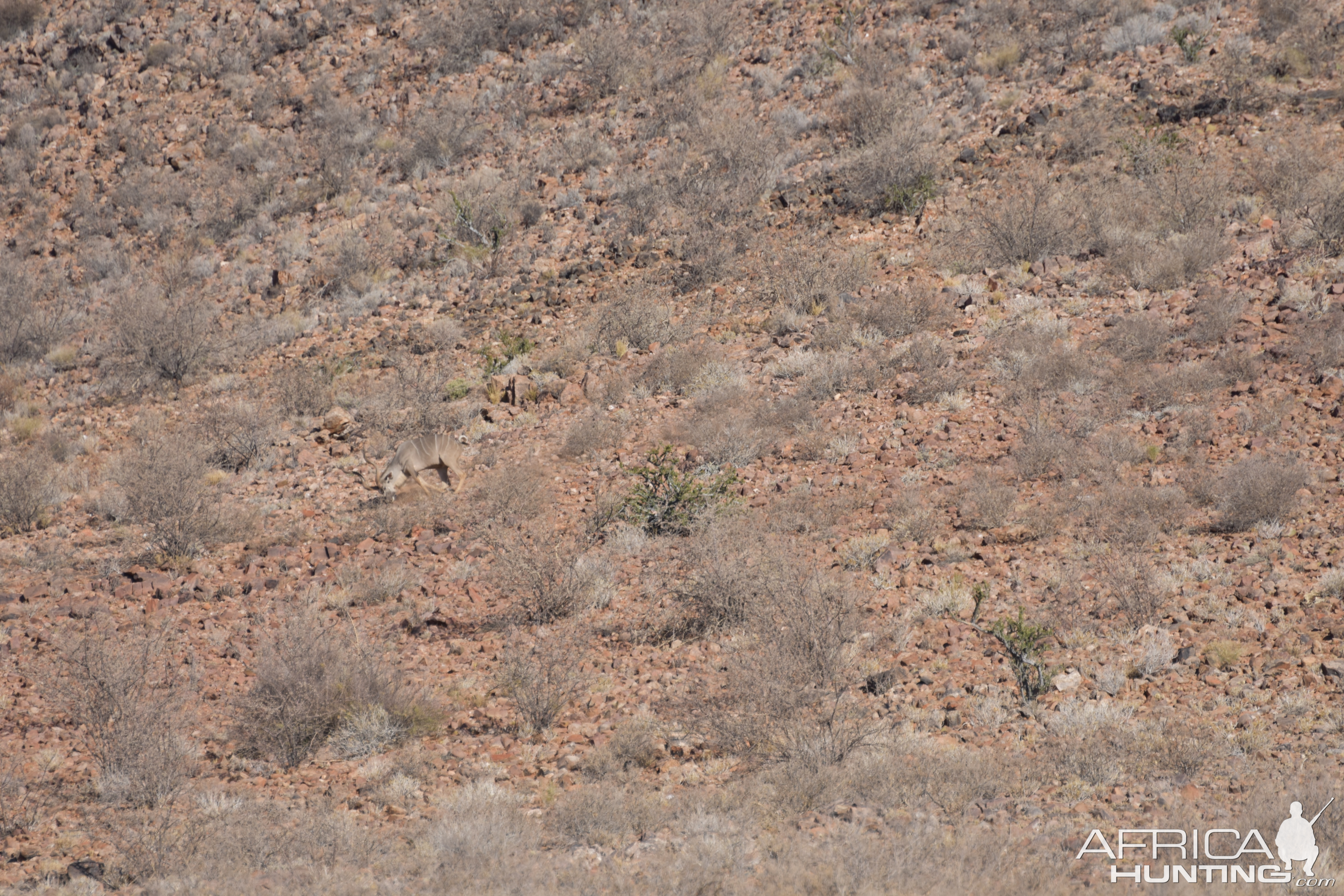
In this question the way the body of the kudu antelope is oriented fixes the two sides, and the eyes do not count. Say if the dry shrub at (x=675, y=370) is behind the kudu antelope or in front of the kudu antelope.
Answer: behind

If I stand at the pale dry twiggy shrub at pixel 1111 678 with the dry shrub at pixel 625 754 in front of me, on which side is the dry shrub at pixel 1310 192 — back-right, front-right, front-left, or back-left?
back-right

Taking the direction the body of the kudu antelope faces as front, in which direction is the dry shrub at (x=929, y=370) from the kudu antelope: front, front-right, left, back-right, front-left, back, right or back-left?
back

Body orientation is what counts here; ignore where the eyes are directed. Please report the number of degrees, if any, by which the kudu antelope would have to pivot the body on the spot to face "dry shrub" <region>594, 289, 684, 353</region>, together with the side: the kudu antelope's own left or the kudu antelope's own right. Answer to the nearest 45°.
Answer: approximately 135° to the kudu antelope's own right

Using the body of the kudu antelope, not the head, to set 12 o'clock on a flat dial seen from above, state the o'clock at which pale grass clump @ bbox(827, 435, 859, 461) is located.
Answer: The pale grass clump is roughly at 7 o'clock from the kudu antelope.

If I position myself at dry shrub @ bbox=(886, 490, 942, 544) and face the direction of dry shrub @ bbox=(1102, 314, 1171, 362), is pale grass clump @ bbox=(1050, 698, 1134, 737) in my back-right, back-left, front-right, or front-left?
back-right

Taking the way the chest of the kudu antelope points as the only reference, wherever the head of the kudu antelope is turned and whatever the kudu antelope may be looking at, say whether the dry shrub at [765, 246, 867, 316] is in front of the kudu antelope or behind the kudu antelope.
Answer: behind

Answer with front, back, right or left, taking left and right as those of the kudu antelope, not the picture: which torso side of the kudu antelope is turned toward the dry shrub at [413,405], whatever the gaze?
right

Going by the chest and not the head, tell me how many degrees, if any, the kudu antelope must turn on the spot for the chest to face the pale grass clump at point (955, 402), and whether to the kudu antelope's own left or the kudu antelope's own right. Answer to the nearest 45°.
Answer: approximately 180°

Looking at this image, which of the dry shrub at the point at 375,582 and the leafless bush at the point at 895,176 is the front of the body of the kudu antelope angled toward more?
the dry shrub

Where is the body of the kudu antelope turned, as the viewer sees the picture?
to the viewer's left

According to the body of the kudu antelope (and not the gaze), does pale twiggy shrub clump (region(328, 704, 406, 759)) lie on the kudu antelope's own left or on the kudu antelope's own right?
on the kudu antelope's own left

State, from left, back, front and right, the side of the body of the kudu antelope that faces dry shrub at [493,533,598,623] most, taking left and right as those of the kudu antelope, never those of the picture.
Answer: left
